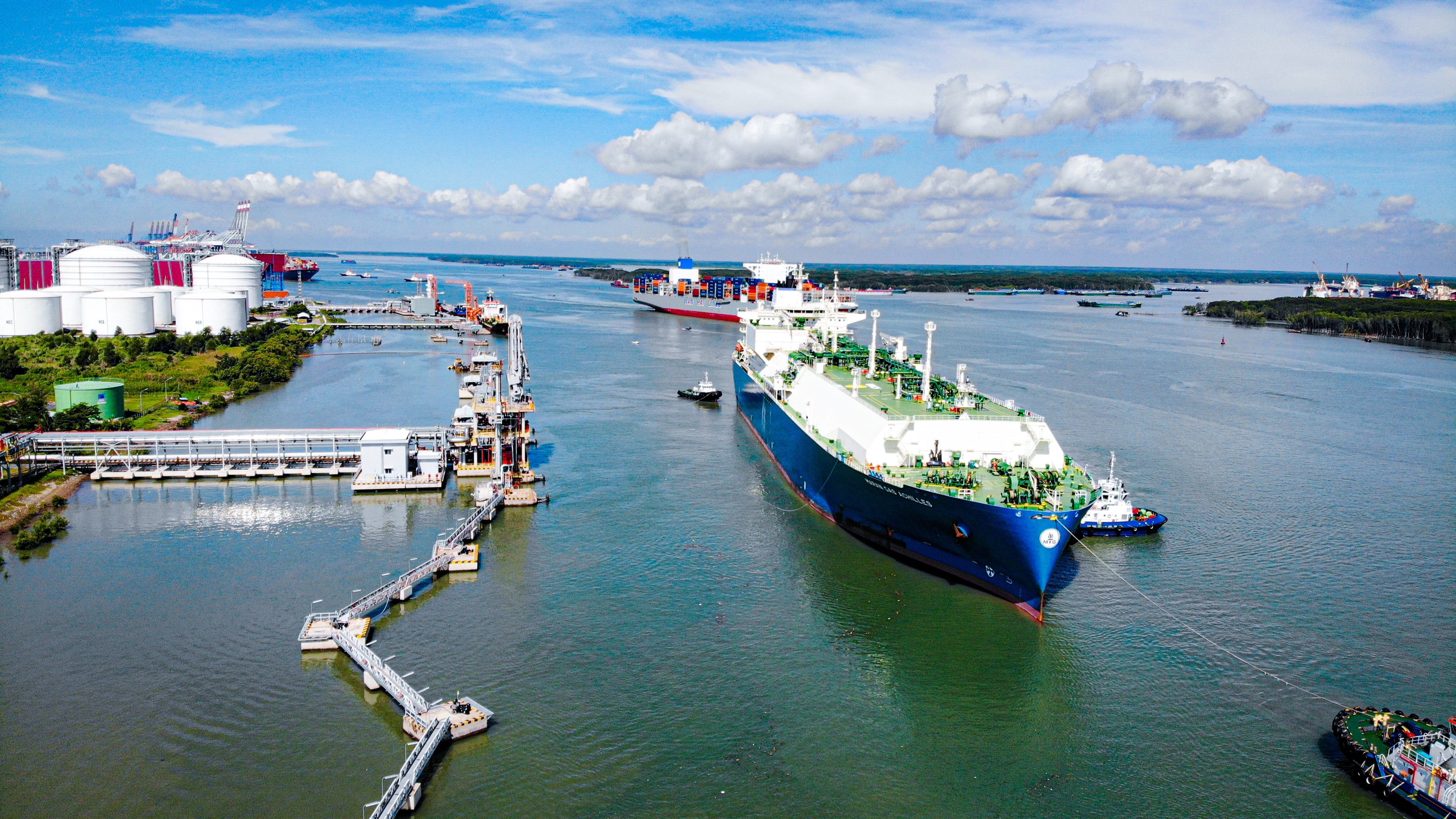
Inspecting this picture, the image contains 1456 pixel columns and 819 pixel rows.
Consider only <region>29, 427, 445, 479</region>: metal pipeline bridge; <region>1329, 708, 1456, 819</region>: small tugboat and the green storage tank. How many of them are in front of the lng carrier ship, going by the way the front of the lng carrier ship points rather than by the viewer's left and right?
1

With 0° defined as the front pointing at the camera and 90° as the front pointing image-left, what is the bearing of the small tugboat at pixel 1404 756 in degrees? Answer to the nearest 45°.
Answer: approximately 135°

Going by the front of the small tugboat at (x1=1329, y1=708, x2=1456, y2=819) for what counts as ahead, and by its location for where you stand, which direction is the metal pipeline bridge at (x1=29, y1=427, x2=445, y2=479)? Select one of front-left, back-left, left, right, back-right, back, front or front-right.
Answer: front-left

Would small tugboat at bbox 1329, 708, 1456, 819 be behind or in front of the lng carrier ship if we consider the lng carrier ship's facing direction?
in front

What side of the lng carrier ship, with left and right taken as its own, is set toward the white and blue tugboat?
left

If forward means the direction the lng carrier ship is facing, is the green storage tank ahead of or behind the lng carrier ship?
behind

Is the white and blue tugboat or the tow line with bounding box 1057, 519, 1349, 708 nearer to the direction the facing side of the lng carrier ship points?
the tow line

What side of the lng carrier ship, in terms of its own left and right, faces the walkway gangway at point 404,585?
right

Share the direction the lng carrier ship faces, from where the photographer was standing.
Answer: facing the viewer and to the right of the viewer
